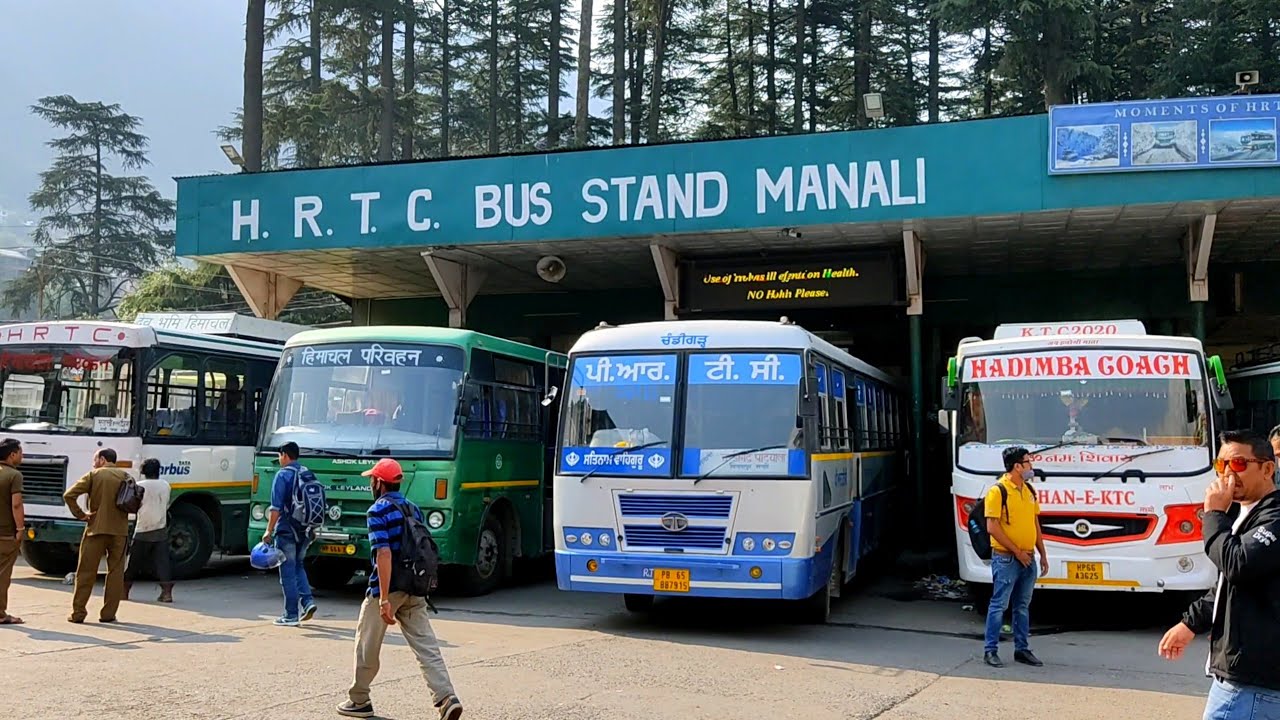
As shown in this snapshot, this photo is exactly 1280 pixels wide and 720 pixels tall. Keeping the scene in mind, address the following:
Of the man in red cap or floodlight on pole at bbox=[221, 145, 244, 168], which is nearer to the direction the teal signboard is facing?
the man in red cap

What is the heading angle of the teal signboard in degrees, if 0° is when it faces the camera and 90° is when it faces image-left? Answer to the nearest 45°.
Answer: approximately 0°

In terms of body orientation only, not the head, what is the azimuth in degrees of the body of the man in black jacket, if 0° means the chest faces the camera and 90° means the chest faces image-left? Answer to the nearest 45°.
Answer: approximately 45°

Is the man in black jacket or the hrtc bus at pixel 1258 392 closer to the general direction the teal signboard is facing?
the man in black jacket

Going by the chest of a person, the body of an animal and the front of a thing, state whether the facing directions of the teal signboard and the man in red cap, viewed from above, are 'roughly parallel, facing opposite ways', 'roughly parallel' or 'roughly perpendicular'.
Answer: roughly perpendicular
